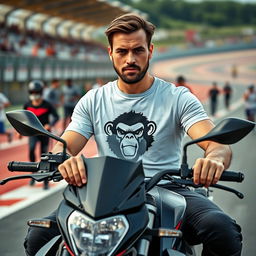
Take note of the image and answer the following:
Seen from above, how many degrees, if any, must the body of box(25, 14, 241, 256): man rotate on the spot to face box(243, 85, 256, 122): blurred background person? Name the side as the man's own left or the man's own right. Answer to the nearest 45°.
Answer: approximately 180°

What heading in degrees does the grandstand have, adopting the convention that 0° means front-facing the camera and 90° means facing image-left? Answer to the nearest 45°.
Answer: approximately 315°

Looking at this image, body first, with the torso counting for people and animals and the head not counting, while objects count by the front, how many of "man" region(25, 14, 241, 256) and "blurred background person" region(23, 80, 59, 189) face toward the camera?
2

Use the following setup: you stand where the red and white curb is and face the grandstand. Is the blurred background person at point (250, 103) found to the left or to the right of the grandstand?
right

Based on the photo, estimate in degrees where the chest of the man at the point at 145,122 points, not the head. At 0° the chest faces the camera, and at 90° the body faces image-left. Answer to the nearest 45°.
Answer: approximately 0°

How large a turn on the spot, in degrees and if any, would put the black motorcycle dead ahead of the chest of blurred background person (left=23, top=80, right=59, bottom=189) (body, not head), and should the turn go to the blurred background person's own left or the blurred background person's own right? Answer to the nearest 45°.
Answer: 0° — they already face it
